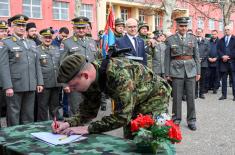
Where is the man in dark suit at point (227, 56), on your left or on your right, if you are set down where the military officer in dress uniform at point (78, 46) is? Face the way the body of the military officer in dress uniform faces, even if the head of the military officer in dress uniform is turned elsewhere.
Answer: on your left

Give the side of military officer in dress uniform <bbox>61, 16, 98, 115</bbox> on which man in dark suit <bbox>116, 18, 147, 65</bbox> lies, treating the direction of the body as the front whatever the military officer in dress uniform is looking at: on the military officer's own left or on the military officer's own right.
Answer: on the military officer's own left

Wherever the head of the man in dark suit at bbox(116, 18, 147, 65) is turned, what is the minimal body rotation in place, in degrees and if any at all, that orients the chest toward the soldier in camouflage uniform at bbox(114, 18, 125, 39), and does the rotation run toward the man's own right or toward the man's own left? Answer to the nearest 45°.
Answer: approximately 180°

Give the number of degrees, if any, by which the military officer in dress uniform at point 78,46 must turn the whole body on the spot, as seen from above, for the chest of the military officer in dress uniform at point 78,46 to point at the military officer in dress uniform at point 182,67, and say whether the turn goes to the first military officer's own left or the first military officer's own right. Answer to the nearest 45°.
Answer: approximately 90° to the first military officer's own left

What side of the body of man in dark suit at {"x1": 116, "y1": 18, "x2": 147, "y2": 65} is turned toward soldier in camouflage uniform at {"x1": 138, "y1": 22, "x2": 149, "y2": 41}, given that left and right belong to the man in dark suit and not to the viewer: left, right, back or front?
back

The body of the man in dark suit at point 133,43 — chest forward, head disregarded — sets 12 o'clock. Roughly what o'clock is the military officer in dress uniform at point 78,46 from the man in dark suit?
The military officer in dress uniform is roughly at 3 o'clock from the man in dark suit.

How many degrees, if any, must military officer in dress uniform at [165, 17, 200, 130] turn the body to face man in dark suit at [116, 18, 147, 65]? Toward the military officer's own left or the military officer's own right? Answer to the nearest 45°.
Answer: approximately 90° to the military officer's own right

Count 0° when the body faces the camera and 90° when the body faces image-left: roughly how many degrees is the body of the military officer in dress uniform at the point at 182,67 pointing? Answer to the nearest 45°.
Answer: approximately 0°

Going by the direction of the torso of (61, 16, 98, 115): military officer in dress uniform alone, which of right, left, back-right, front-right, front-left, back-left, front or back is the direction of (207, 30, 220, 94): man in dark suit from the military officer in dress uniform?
back-left

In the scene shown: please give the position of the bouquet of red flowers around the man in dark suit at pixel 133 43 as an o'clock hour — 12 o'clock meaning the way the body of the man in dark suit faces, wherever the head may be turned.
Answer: The bouquet of red flowers is roughly at 12 o'clock from the man in dark suit.

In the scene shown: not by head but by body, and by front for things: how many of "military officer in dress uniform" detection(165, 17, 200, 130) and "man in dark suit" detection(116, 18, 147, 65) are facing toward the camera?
2
